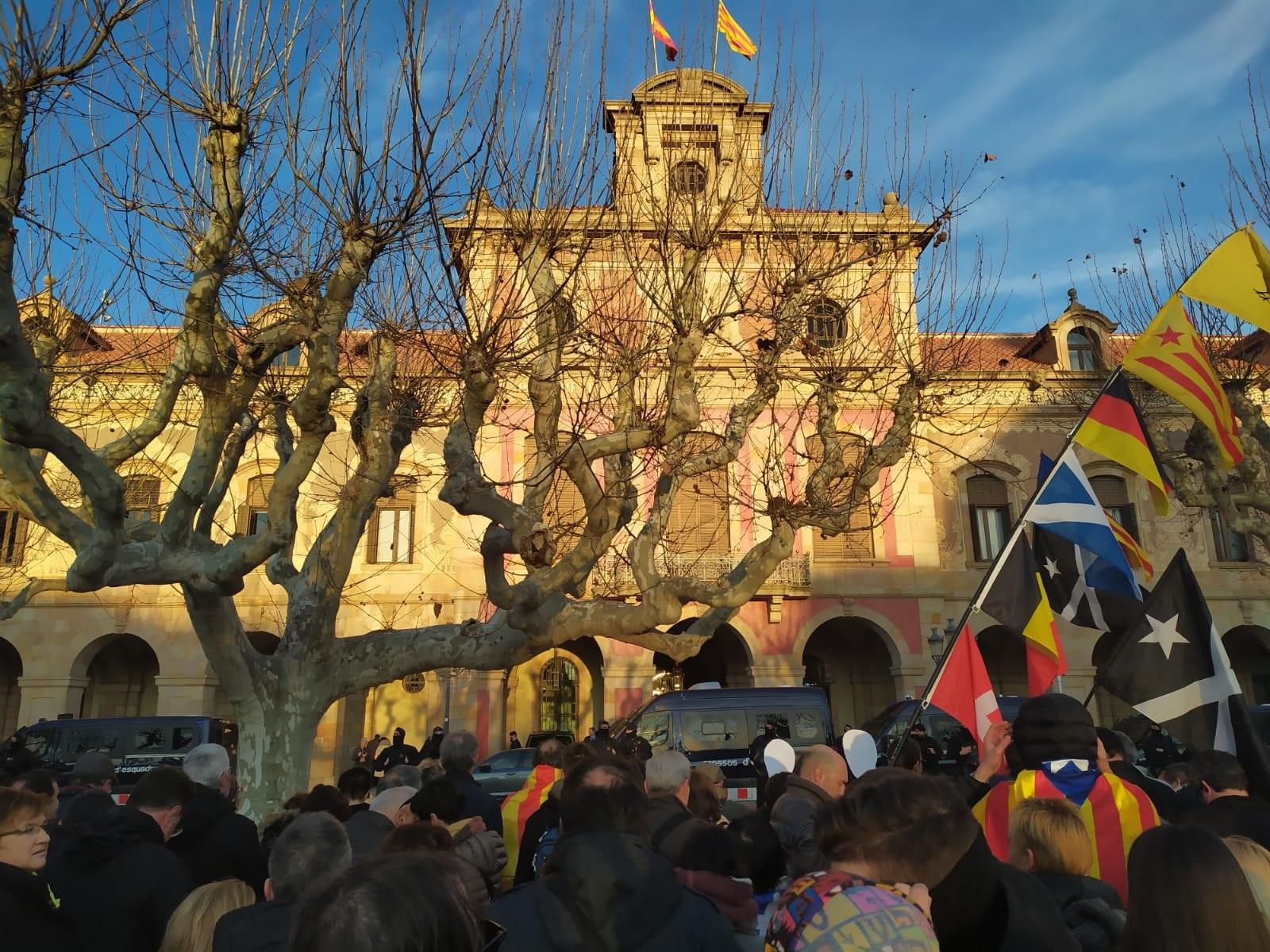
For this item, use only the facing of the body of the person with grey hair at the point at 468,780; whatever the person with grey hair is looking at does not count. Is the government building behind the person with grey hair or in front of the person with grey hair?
in front

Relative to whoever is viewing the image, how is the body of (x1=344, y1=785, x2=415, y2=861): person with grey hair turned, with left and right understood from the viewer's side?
facing away from the viewer and to the right of the viewer

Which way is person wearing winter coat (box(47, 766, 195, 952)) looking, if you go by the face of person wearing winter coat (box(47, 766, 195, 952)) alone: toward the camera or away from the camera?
away from the camera

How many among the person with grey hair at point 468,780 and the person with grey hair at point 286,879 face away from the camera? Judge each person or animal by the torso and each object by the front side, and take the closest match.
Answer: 2

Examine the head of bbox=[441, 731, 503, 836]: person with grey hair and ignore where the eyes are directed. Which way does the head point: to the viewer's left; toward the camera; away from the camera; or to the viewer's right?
away from the camera

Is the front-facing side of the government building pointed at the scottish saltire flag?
yes

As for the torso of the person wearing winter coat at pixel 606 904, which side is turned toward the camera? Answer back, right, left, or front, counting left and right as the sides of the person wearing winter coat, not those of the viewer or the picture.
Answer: back

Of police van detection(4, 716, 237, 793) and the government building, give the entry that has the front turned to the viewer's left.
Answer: the police van

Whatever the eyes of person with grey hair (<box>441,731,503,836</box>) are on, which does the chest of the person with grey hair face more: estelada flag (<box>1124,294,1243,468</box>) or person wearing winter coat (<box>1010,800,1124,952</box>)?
the estelada flag

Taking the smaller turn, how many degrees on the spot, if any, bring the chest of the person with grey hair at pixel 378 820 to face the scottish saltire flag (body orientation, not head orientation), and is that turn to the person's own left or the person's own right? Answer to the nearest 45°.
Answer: approximately 45° to the person's own right

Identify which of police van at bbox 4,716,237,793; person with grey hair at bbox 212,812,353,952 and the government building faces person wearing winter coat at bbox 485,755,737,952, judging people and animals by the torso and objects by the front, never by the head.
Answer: the government building
